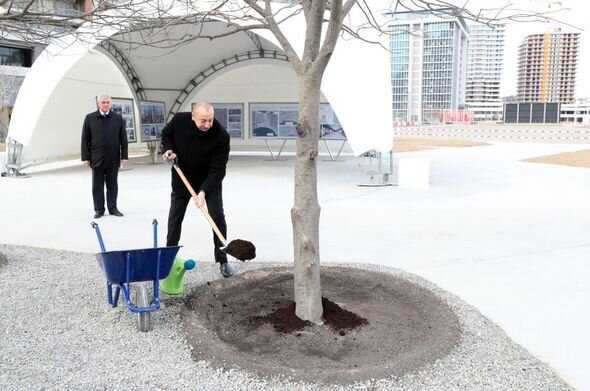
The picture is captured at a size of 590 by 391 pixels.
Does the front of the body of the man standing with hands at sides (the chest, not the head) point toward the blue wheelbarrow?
yes

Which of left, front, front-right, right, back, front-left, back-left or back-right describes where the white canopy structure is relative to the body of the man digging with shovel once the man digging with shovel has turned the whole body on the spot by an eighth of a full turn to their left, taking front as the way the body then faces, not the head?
left

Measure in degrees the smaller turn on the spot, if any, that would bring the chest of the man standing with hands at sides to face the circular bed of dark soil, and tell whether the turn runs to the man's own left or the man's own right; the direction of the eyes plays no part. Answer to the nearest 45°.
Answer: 0° — they already face it

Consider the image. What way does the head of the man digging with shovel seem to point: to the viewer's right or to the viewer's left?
to the viewer's right

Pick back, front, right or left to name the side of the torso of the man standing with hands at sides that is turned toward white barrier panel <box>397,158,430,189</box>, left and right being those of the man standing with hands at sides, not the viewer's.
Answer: left

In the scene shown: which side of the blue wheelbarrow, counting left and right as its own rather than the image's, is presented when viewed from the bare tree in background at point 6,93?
back

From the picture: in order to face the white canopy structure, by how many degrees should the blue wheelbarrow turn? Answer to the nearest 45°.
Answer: approximately 180°

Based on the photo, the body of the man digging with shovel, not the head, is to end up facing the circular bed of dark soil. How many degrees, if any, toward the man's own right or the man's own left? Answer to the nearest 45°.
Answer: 0° — they already face it

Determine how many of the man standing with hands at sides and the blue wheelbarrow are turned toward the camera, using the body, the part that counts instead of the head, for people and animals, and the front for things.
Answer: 2

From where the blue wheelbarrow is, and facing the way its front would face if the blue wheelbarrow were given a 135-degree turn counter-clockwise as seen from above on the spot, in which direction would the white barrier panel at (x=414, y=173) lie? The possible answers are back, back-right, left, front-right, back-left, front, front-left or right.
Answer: front

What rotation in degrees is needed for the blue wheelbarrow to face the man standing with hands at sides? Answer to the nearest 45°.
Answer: approximately 180°

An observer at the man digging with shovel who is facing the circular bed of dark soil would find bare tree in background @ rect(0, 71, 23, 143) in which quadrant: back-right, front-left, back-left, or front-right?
back-left

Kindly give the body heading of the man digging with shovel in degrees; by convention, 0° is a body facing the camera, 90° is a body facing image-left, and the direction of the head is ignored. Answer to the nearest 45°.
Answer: approximately 315°
